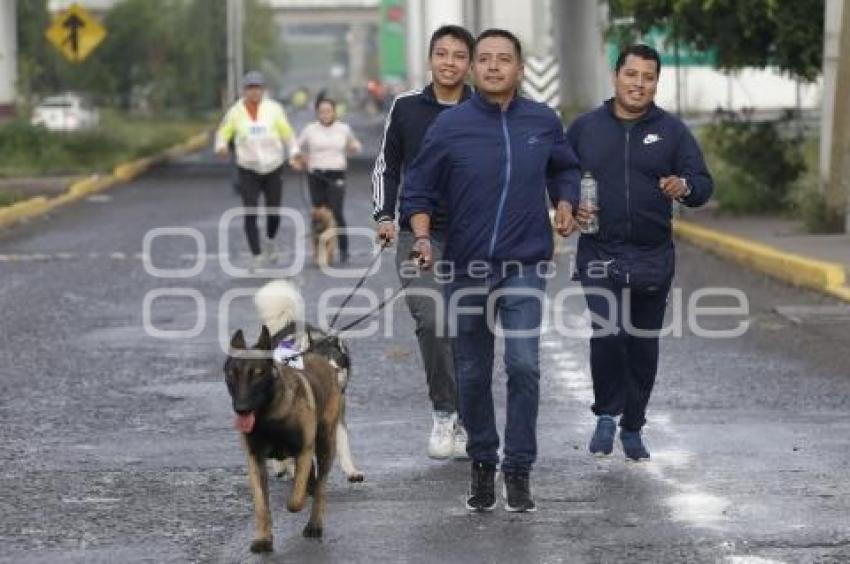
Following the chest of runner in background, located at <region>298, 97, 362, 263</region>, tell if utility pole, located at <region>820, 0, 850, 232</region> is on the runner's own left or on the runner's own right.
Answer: on the runner's own left

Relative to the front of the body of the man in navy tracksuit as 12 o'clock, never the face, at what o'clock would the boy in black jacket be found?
The boy in black jacket is roughly at 3 o'clock from the man in navy tracksuit.

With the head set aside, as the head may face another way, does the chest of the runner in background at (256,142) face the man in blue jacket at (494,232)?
yes

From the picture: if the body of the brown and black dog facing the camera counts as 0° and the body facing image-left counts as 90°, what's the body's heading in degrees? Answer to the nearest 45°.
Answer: approximately 45°

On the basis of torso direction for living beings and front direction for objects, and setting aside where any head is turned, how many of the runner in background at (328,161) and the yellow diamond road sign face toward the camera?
2

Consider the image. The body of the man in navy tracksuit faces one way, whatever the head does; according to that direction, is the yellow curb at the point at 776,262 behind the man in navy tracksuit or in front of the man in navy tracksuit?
behind

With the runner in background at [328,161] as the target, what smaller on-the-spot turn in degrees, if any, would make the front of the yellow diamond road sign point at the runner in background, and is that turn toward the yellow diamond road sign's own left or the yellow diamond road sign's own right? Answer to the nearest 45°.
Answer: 0° — it already faces them

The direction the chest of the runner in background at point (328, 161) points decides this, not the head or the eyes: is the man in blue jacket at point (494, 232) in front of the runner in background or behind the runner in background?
in front

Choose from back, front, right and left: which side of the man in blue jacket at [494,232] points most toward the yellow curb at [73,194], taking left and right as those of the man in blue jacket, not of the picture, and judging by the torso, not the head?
back
